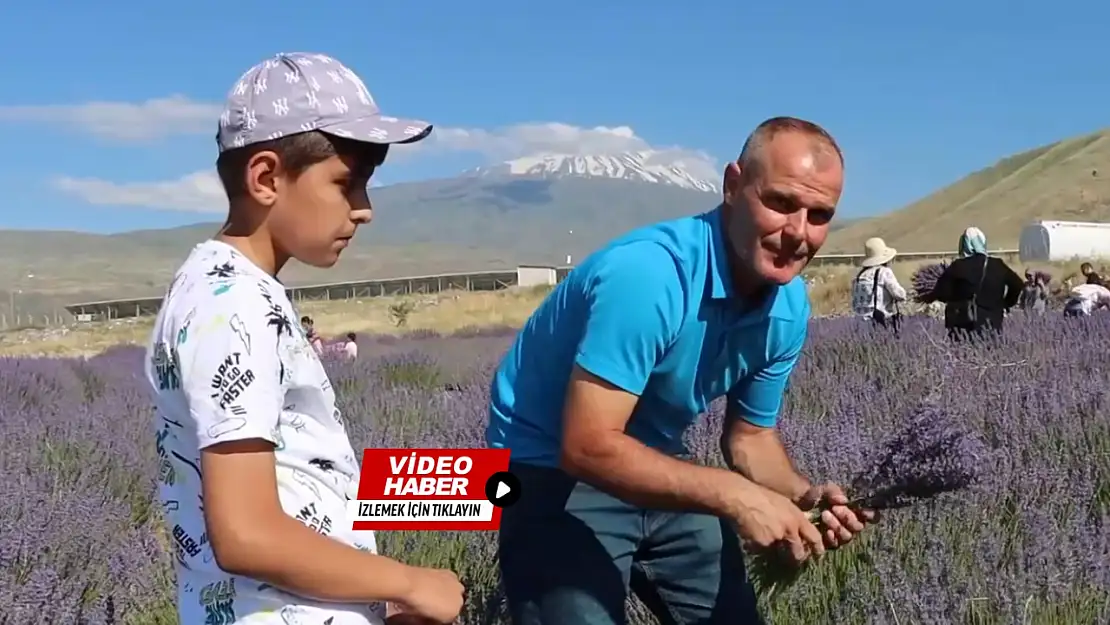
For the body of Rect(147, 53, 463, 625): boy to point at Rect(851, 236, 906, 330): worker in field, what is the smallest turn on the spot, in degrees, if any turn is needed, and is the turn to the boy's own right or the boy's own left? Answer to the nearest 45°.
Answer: approximately 45° to the boy's own left

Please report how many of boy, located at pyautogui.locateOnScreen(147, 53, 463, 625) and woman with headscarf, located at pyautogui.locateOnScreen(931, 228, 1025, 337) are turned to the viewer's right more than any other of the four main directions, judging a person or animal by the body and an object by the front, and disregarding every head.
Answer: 1

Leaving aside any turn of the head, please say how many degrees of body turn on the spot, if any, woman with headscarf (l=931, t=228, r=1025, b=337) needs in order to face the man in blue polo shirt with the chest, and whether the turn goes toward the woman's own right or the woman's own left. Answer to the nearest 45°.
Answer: approximately 180°

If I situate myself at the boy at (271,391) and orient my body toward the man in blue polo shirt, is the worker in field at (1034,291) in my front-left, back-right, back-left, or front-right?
front-left

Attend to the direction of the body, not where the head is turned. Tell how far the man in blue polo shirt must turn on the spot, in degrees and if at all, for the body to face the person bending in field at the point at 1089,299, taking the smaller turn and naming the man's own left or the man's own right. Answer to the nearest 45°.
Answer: approximately 135° to the man's own left

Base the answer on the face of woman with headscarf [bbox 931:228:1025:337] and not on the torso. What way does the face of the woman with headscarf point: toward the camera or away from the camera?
away from the camera

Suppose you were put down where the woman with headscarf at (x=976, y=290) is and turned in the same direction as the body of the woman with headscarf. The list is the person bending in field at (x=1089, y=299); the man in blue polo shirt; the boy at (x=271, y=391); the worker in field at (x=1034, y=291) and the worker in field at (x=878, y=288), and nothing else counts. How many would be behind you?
2

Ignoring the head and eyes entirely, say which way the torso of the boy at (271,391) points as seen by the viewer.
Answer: to the viewer's right

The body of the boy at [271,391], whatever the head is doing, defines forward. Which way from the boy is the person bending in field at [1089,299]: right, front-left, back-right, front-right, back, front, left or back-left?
front-left

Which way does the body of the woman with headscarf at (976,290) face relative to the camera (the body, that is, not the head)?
away from the camera

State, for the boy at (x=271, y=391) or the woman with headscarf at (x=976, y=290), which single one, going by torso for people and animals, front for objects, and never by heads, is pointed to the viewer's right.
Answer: the boy

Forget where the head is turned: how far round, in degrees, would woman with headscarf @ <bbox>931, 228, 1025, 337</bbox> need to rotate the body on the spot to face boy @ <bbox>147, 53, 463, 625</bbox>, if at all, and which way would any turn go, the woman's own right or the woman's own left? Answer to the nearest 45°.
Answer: approximately 180°

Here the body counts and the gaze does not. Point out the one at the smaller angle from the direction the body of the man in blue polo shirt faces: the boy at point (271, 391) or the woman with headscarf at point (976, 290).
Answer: the boy

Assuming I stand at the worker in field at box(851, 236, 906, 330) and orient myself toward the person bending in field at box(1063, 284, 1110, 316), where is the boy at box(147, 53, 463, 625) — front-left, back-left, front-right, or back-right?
back-right

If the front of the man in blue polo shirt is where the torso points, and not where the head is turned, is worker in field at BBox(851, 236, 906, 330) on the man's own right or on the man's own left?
on the man's own left

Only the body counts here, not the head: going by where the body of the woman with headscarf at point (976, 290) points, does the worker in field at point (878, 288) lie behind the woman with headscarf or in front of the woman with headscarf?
in front

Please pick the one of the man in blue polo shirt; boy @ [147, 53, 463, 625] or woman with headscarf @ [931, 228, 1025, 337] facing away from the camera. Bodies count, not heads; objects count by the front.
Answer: the woman with headscarf
